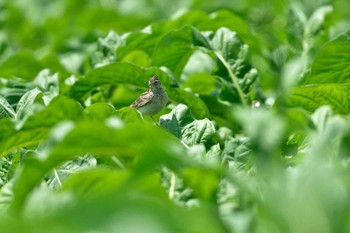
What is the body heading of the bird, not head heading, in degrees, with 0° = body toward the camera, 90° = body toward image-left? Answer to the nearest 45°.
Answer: approximately 315°
